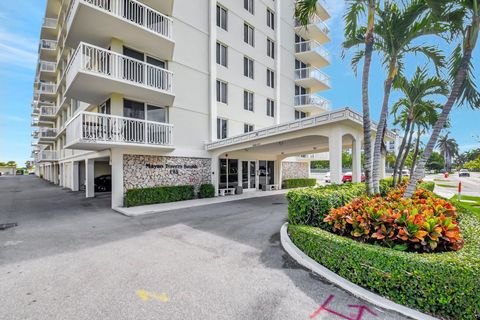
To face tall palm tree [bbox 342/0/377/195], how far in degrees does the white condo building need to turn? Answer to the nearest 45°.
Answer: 0° — it already faces it

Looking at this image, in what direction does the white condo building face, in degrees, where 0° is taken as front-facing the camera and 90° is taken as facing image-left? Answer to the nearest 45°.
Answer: approximately 315°
